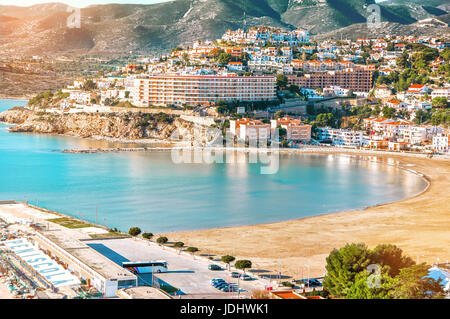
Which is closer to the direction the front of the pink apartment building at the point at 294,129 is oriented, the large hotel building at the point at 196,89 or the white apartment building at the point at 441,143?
the white apartment building

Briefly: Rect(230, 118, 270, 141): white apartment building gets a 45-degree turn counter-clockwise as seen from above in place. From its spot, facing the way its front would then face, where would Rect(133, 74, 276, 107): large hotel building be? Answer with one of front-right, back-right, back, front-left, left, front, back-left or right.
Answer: back

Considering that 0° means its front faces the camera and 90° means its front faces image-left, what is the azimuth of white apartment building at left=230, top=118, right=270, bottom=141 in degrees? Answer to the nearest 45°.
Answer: approximately 0°

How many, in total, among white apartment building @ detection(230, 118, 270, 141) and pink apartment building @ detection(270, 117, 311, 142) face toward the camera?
2

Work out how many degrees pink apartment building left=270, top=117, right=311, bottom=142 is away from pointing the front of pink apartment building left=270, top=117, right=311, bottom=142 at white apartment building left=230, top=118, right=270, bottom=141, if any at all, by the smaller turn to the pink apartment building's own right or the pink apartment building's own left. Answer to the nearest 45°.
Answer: approximately 45° to the pink apartment building's own right
